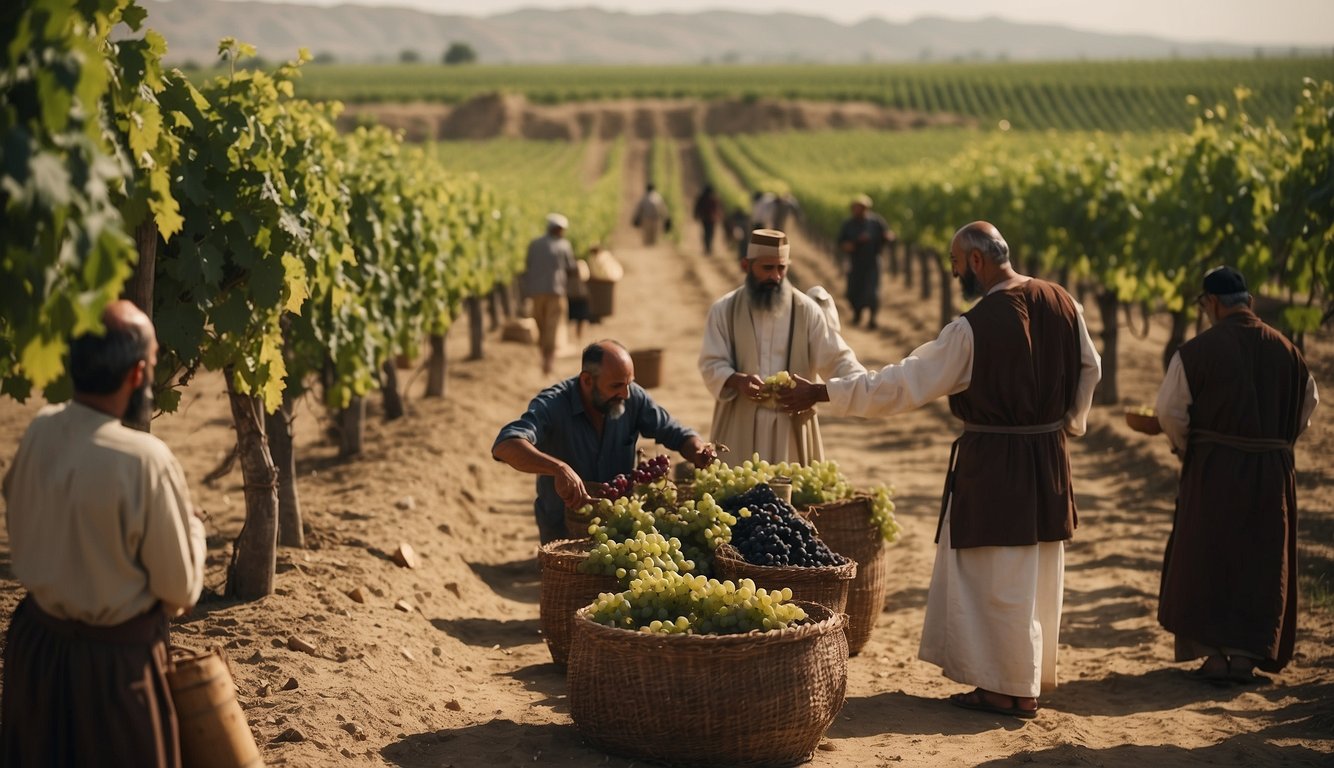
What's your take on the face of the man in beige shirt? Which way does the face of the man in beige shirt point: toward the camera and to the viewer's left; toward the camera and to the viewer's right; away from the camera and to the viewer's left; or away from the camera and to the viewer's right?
away from the camera and to the viewer's right

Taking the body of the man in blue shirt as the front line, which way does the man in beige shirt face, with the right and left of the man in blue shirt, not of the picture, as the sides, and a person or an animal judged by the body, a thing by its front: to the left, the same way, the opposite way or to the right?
to the left

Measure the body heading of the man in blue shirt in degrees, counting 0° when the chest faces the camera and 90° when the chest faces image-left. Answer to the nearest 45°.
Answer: approximately 315°

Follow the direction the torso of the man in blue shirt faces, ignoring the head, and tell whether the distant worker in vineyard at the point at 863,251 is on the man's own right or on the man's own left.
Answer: on the man's own left

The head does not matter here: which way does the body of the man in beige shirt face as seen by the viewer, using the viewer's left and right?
facing away from the viewer and to the right of the viewer

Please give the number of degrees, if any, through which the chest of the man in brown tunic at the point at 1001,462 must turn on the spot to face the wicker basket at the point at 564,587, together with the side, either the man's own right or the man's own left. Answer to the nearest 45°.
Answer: approximately 45° to the man's own left

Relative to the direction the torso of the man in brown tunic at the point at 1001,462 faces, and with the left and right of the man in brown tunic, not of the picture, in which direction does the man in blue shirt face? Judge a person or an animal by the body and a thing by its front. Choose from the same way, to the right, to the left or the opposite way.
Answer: the opposite way
